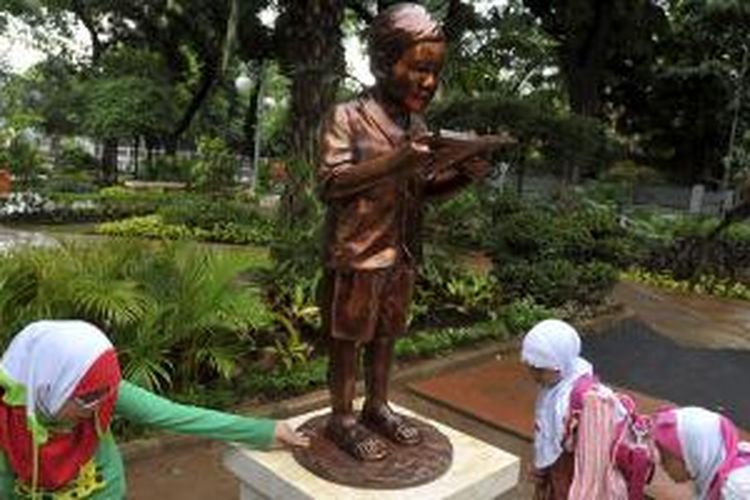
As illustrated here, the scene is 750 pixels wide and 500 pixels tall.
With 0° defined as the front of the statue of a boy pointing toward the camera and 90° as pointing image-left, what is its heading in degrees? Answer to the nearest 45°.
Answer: approximately 315°

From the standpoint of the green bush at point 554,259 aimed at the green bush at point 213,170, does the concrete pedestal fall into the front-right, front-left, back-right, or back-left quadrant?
back-left

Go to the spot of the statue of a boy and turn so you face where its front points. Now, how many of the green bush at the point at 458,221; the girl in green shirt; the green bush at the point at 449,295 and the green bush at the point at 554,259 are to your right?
1

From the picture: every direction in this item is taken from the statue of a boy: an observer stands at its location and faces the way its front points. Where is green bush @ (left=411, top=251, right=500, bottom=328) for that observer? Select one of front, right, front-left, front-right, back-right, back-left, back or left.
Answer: back-left

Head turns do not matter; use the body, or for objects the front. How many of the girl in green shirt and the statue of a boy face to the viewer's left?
0
